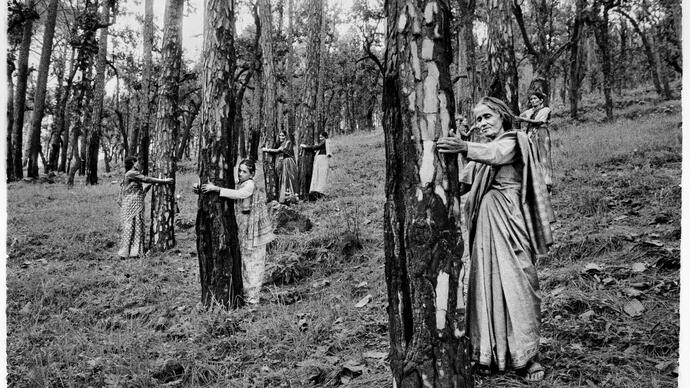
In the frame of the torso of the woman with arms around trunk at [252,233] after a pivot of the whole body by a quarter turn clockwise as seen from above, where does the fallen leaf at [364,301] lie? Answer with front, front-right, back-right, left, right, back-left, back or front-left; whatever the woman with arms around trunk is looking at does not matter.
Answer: back-right

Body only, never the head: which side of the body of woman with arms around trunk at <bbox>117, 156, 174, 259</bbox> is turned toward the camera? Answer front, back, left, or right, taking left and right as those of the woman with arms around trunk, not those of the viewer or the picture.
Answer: right

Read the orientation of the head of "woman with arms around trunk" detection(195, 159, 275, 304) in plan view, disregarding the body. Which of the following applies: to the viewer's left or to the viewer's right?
to the viewer's left

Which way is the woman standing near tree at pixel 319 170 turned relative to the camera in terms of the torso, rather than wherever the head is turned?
to the viewer's left

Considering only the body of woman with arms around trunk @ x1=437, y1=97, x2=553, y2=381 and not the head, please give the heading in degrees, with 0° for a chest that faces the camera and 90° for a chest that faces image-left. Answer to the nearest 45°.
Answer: approximately 45°

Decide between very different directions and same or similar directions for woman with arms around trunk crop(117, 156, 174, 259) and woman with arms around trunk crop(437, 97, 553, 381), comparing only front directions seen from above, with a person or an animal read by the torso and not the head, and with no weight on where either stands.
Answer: very different directions

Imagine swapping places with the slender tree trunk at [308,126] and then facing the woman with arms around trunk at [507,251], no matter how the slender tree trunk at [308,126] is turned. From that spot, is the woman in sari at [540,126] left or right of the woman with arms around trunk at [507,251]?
left

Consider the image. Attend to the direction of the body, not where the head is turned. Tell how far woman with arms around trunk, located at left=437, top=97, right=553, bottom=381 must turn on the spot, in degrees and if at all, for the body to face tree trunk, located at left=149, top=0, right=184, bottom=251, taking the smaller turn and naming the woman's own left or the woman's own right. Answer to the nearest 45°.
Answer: approximately 90° to the woman's own right

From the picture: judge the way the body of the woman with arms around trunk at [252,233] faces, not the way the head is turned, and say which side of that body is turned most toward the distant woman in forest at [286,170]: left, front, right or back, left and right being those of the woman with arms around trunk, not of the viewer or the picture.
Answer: right

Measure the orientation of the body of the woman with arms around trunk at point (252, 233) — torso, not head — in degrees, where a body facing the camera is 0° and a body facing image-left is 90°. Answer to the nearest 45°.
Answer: approximately 90°

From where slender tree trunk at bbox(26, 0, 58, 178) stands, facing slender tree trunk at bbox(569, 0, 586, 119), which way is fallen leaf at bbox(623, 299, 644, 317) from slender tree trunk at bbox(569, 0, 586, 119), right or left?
right
